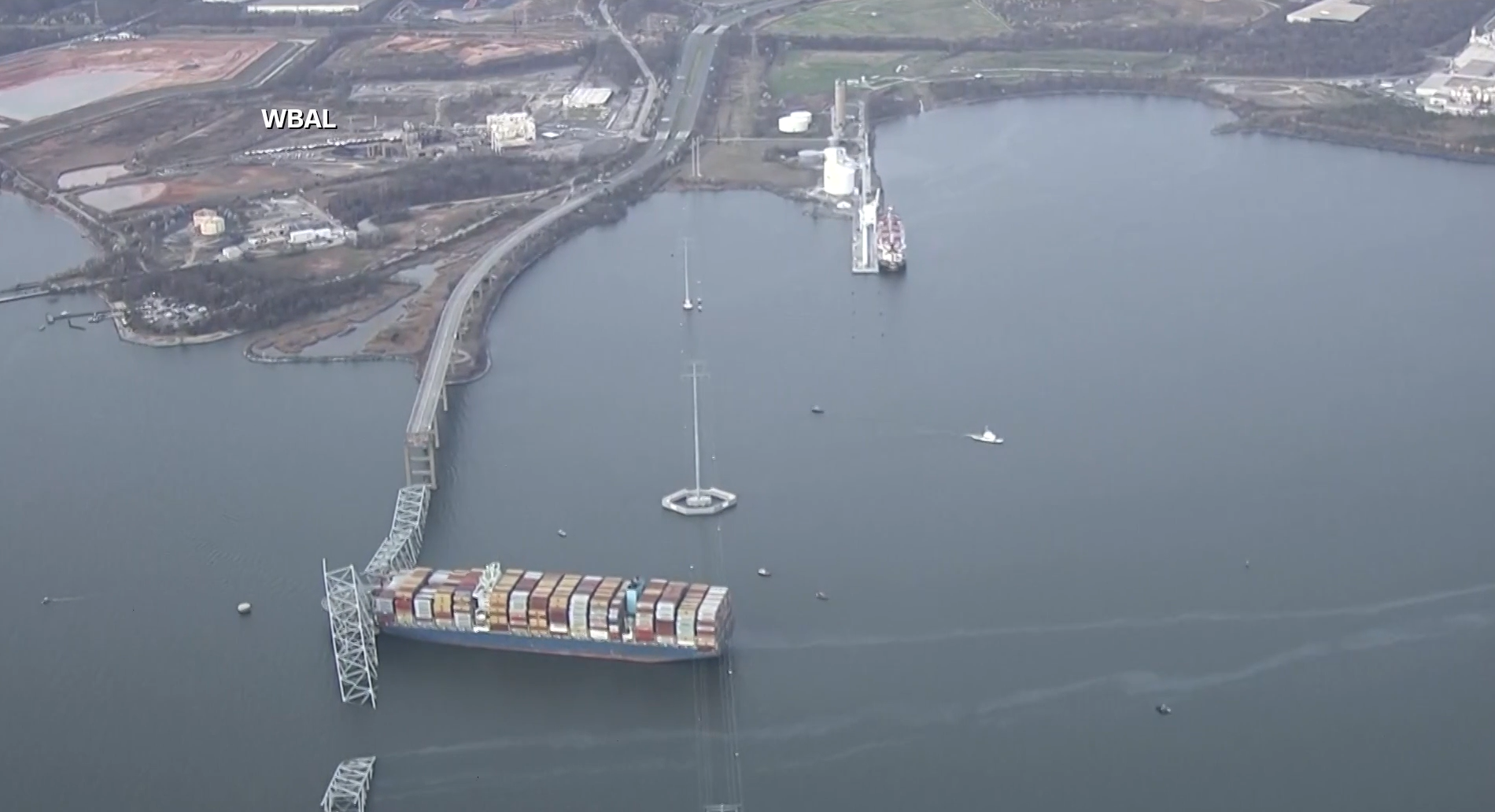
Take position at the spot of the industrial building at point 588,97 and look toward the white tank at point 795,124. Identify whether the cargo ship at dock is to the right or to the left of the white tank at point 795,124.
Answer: right

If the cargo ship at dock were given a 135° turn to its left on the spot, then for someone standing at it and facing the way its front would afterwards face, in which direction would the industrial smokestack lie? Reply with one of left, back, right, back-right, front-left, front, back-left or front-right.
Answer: back-right

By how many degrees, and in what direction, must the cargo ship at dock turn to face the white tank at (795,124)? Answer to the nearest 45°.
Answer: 0° — it already faces it

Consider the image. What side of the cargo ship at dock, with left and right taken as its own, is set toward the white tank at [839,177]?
front

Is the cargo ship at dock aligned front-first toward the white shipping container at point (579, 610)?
no

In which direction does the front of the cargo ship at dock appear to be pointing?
away from the camera

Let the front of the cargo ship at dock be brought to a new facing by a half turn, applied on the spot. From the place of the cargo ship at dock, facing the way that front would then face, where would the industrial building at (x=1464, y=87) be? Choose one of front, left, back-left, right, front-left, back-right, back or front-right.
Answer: back-left

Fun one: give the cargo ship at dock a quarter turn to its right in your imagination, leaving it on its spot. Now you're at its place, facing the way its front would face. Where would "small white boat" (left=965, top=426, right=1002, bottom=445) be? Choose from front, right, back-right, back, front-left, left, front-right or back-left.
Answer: right

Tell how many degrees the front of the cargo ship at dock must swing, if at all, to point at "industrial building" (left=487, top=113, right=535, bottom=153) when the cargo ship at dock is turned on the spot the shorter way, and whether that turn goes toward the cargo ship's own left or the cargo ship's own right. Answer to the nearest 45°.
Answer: approximately 45° to the cargo ship's own left
